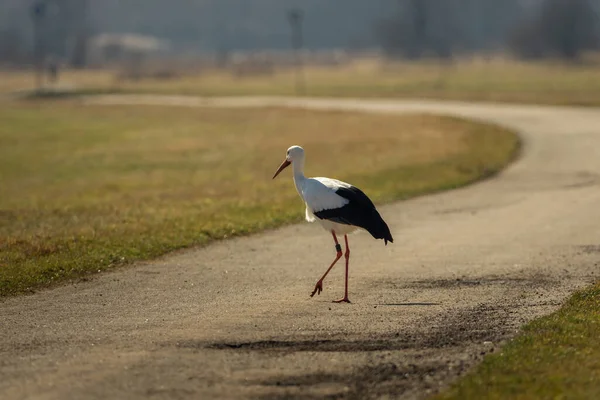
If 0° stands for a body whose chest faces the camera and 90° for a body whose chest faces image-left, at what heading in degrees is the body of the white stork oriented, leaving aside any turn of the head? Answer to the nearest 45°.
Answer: approximately 90°
